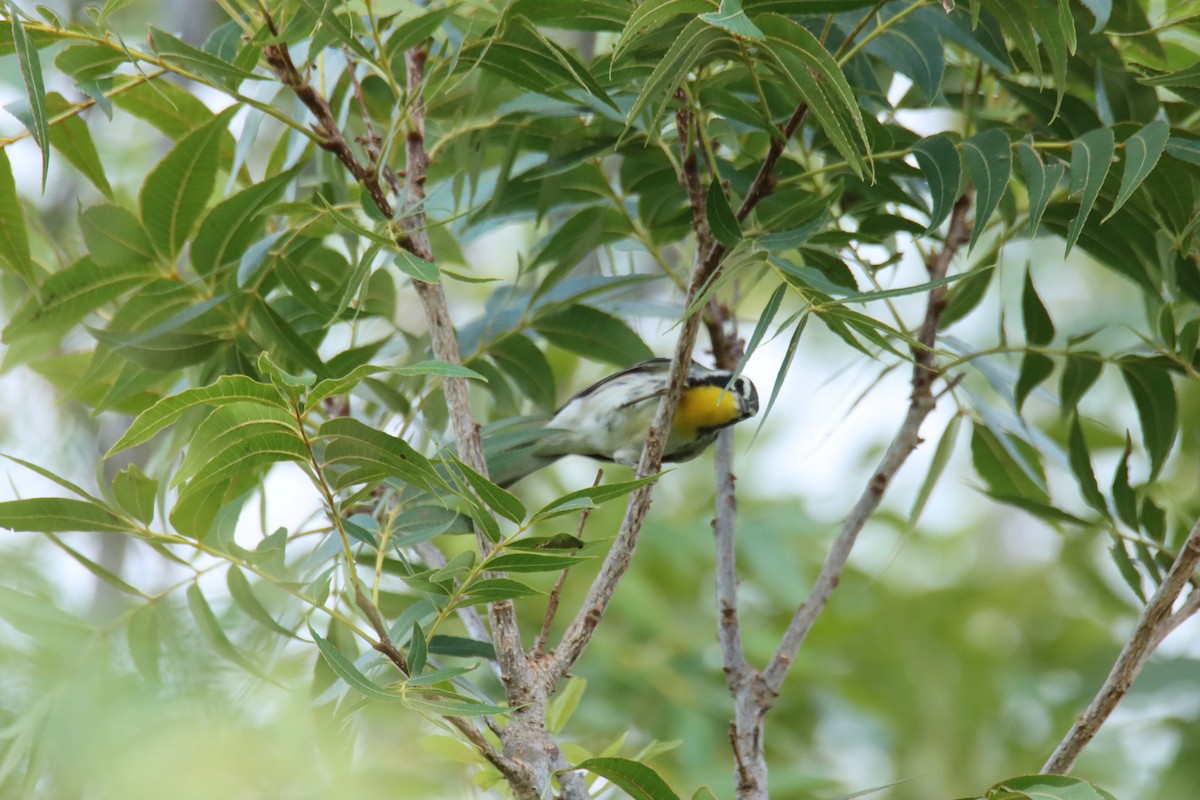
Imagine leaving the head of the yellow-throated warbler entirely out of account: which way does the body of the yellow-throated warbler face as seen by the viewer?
to the viewer's right
